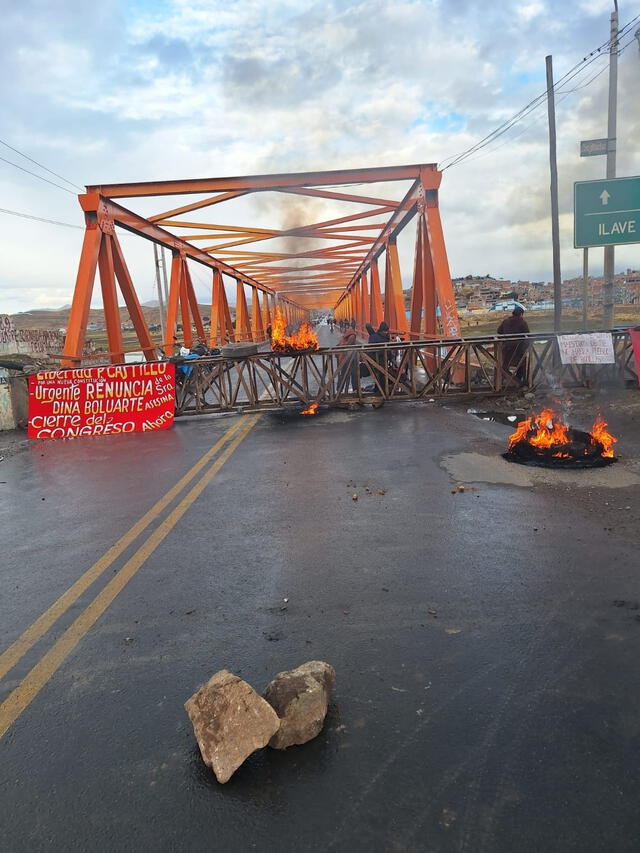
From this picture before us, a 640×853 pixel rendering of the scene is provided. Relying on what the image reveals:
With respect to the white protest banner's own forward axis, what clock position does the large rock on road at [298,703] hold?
The large rock on road is roughly at 12 o'clock from the white protest banner.

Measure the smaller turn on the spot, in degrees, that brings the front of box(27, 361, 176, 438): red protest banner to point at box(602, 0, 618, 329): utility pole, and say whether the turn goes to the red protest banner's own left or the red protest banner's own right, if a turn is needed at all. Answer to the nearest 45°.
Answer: approximately 90° to the red protest banner's own left

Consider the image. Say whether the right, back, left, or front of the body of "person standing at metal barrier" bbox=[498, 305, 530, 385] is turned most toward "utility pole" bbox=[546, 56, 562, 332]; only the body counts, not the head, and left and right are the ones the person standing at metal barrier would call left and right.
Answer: front

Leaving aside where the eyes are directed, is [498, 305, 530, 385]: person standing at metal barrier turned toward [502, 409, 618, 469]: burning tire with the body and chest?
no

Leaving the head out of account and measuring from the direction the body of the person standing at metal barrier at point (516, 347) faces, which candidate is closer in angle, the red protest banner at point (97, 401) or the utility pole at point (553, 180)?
the utility pole

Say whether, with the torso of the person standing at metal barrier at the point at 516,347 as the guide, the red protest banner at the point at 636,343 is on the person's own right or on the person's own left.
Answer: on the person's own right

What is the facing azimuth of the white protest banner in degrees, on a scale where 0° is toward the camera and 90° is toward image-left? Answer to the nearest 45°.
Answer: approximately 0°

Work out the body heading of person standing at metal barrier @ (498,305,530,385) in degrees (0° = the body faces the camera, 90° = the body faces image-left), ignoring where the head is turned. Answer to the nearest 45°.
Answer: approximately 180°

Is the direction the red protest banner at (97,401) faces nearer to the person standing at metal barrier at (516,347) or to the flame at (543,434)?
the flame

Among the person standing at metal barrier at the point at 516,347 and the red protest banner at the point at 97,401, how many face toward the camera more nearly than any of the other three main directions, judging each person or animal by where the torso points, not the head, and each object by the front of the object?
1

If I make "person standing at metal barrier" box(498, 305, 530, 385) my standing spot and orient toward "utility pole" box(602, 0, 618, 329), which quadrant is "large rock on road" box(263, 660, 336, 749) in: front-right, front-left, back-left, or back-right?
back-right
